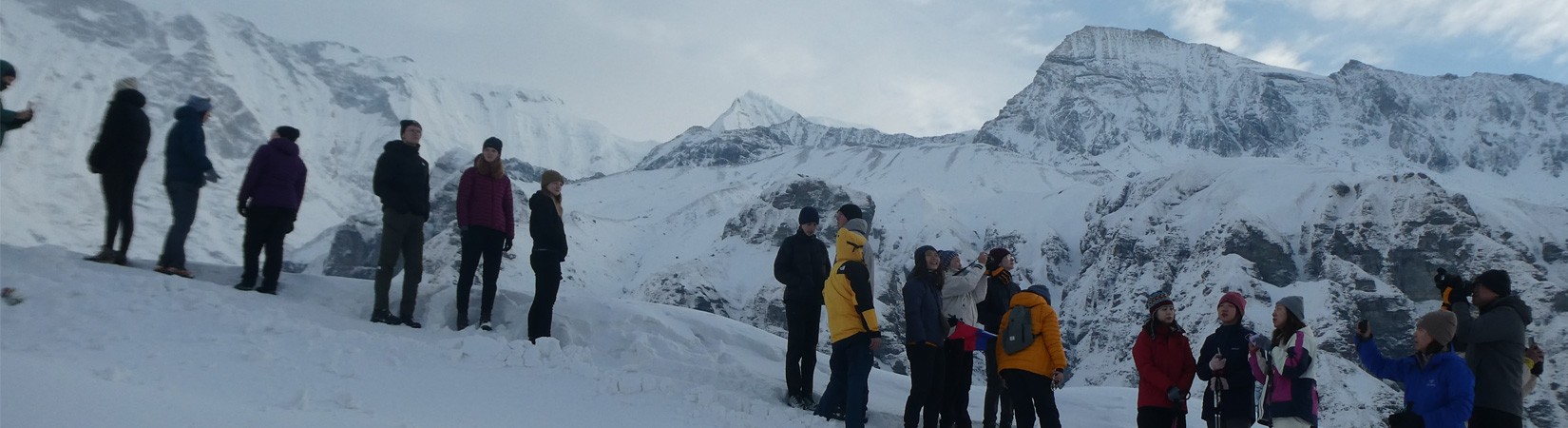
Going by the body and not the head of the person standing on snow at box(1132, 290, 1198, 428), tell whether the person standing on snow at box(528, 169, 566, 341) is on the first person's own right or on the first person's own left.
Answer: on the first person's own right

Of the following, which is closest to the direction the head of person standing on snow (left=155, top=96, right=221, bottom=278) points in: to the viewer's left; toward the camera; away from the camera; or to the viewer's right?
to the viewer's right

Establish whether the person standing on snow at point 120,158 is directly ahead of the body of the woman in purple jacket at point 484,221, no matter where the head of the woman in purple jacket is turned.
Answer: no

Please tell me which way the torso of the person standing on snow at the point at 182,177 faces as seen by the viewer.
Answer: to the viewer's right

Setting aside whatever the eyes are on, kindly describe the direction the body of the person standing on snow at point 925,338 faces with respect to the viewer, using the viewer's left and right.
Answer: facing the viewer and to the right of the viewer

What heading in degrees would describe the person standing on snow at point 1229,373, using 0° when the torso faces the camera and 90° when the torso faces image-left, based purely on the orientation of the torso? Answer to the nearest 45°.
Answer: approximately 45°

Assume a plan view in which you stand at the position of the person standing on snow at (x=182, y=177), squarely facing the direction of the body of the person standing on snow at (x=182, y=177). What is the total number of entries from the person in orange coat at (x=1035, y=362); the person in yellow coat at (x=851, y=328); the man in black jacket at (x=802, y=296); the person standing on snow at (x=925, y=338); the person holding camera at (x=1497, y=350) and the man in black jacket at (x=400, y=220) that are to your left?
0

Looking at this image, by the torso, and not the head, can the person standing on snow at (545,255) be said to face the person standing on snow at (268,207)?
no

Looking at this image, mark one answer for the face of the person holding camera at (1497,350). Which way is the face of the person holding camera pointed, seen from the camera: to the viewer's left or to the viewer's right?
to the viewer's left

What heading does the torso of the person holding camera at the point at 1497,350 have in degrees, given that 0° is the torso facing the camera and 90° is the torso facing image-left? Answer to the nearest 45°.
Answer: approximately 90°

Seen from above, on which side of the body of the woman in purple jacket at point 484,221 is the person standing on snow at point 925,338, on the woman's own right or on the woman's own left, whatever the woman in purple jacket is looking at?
on the woman's own left

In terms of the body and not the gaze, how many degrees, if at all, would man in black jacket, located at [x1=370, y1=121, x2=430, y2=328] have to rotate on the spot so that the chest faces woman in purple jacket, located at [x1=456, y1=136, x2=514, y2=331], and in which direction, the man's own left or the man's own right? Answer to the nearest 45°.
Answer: approximately 45° to the man's own left

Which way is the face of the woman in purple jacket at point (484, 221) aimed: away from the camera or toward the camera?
toward the camera

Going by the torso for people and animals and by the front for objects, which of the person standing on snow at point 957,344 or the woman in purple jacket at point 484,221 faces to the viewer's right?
the person standing on snow

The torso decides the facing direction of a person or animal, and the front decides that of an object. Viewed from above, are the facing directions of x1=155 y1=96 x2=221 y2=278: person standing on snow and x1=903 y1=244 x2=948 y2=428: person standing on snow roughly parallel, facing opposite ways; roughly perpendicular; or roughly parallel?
roughly perpendicular

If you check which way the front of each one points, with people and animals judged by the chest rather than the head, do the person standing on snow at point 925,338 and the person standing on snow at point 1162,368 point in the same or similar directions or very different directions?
same or similar directions
